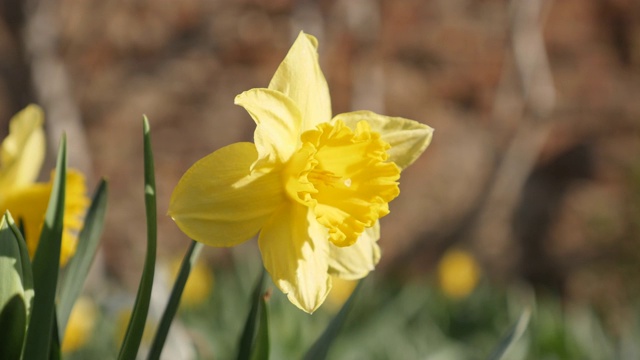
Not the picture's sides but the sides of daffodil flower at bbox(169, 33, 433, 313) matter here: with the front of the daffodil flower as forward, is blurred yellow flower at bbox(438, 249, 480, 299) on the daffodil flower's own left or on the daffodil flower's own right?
on the daffodil flower's own left

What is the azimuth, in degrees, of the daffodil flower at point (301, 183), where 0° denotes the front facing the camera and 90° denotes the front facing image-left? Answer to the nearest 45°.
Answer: approximately 315°

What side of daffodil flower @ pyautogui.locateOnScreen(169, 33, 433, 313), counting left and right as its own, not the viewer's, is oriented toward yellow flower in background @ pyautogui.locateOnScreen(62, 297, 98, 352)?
back
